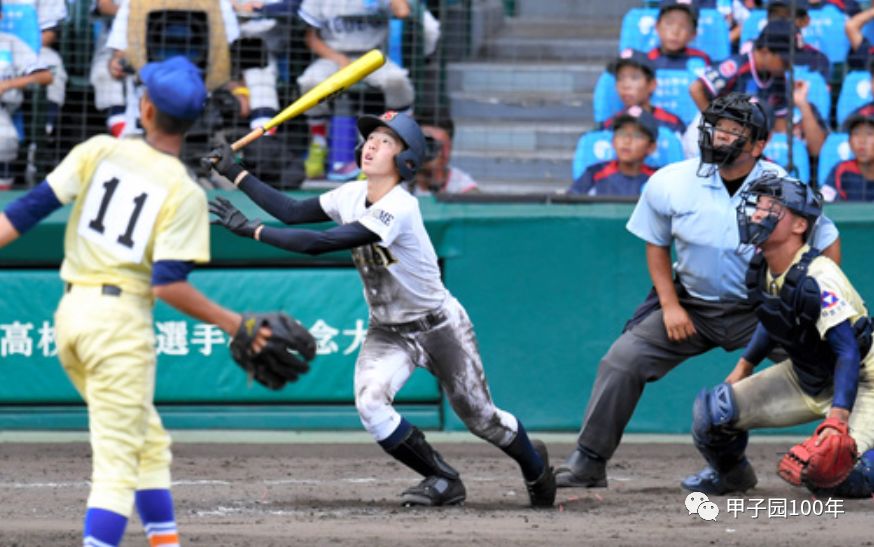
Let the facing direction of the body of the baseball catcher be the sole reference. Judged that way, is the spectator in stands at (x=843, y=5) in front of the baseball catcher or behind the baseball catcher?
behind

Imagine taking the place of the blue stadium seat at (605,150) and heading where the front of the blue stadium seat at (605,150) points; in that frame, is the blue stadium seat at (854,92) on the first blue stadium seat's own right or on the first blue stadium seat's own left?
on the first blue stadium seat's own left

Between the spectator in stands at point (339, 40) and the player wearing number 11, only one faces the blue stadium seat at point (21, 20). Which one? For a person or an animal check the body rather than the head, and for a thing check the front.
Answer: the player wearing number 11

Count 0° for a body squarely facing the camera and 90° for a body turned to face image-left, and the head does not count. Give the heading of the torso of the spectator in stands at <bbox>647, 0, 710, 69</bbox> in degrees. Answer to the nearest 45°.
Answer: approximately 0°

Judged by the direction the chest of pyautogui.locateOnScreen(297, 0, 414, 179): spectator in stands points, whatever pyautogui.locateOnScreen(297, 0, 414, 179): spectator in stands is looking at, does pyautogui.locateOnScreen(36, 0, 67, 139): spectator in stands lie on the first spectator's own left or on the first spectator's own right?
on the first spectator's own right

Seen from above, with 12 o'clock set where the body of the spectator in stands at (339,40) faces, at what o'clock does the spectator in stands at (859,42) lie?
the spectator in stands at (859,42) is roughly at 9 o'clock from the spectator in stands at (339,40).

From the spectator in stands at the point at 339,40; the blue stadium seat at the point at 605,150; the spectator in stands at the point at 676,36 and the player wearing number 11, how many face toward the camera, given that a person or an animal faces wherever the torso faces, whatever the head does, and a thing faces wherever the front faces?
3

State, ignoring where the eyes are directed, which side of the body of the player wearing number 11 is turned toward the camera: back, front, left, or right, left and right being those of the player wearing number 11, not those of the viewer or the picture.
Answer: back
